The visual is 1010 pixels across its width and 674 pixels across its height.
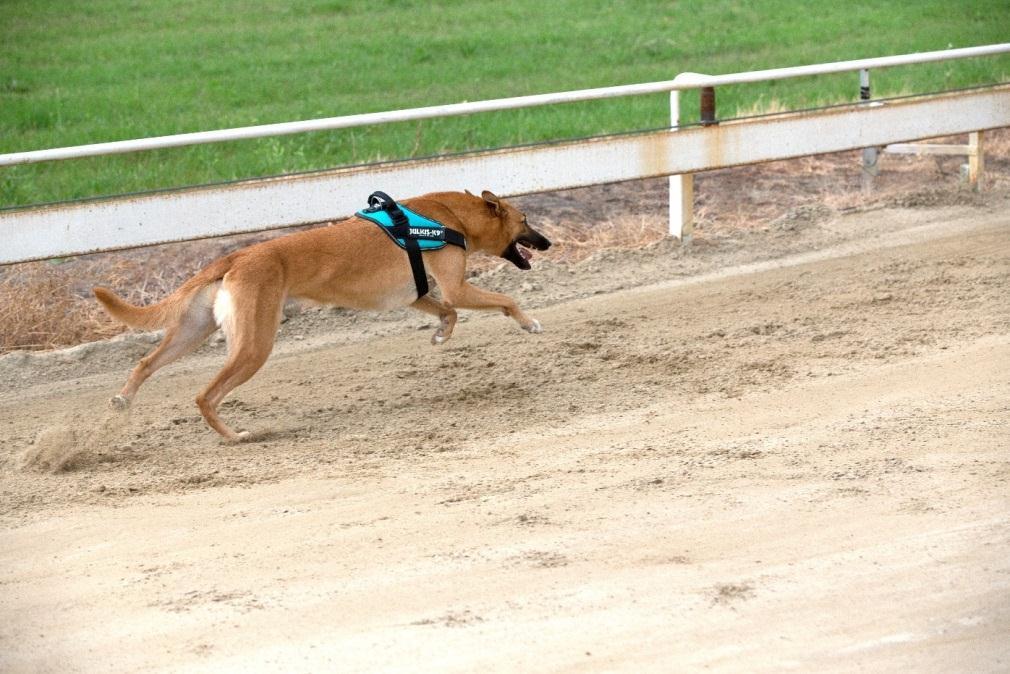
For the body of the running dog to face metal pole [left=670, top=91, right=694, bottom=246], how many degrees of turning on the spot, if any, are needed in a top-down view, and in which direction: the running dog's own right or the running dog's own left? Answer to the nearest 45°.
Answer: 0° — it already faces it

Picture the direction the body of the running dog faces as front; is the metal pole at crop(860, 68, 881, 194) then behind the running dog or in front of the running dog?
in front

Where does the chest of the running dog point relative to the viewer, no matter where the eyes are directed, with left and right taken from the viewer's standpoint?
facing away from the viewer and to the right of the viewer
